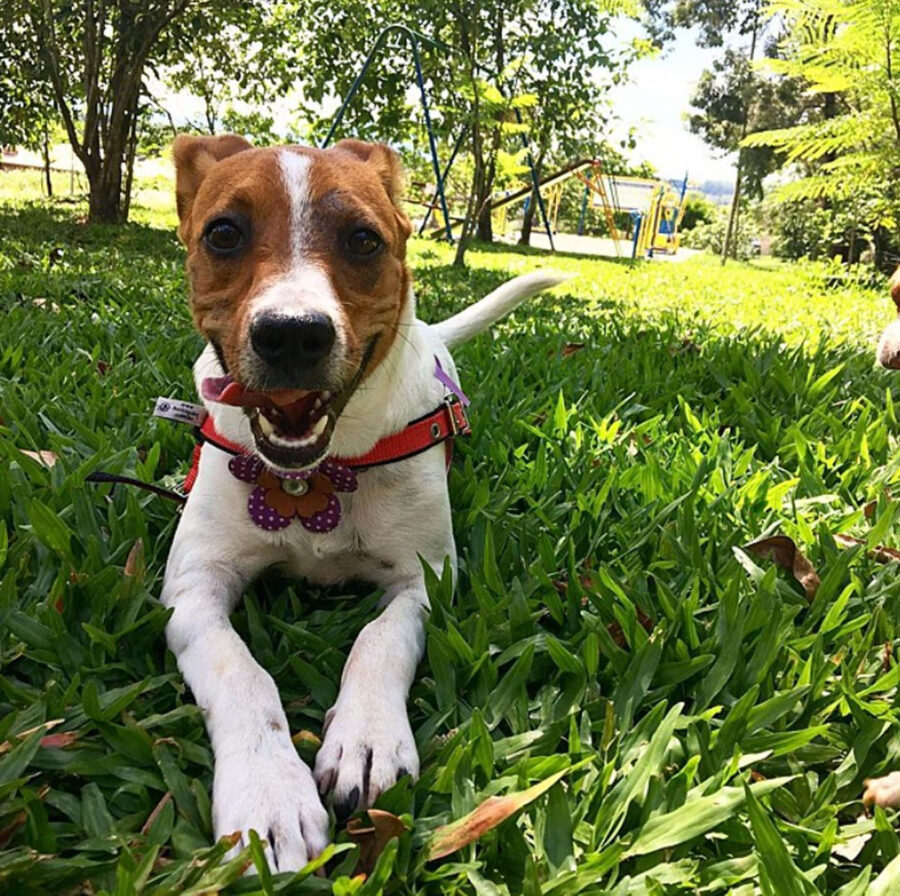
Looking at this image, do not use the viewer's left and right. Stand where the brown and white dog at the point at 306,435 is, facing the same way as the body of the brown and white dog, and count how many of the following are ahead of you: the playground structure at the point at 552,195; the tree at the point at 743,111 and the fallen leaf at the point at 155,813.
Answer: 1

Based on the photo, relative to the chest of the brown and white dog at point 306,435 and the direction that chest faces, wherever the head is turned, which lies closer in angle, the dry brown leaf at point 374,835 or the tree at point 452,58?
the dry brown leaf

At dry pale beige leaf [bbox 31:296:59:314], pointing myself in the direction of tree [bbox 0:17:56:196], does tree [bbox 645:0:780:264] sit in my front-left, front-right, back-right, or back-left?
front-right

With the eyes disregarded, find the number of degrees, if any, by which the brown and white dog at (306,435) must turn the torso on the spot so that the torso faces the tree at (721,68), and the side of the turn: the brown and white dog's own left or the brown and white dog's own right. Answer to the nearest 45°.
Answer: approximately 180°

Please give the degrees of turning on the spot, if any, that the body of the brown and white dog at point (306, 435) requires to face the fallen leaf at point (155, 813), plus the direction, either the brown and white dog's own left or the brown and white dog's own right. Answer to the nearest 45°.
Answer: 0° — it already faces it

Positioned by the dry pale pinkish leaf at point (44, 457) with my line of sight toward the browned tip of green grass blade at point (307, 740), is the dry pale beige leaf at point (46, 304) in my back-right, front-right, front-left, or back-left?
back-left

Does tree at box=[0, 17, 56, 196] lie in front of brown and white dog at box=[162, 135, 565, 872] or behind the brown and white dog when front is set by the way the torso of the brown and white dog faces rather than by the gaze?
behind

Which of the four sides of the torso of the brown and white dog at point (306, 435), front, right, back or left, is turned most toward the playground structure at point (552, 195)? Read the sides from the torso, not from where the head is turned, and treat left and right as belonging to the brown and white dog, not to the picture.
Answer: back

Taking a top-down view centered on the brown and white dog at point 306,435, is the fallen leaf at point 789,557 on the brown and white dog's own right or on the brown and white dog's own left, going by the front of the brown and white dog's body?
on the brown and white dog's own left

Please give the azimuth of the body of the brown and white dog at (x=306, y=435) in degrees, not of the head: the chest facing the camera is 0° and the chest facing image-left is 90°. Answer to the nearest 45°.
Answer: approximately 0°

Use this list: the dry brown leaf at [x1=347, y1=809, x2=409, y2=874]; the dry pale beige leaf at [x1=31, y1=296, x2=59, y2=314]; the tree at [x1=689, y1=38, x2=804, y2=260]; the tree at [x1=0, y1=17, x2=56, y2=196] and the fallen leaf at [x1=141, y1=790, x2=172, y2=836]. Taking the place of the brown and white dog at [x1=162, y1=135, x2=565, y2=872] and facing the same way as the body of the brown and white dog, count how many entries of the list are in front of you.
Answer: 2

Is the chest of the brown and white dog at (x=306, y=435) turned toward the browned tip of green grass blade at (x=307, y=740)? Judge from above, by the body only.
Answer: yes

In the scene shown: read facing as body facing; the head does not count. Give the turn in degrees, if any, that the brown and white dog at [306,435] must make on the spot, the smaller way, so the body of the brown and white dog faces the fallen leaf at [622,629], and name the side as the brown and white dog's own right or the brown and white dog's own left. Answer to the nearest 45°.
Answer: approximately 90° to the brown and white dog's own left

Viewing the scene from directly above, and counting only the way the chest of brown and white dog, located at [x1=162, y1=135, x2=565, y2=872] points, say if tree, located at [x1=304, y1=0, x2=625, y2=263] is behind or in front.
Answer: behind

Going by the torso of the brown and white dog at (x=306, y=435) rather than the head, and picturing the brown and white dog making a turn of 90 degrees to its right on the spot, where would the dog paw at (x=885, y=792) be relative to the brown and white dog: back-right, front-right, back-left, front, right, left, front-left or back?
back-left
